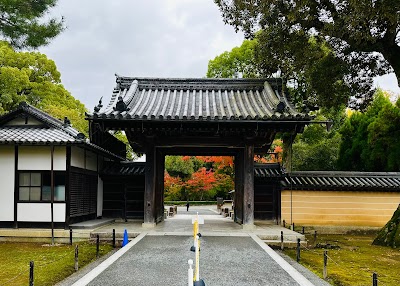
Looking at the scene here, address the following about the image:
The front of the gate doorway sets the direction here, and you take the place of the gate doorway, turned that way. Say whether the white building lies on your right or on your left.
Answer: on your right

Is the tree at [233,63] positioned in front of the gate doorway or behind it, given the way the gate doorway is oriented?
behind

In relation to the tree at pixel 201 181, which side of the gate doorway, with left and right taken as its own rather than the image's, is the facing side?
back

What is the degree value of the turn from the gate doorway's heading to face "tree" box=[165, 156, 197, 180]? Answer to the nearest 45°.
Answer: approximately 180°

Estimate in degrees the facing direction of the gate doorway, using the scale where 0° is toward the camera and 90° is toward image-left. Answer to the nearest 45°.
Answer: approximately 0°

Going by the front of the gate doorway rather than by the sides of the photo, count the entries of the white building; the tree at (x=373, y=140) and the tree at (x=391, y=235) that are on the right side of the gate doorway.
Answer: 1

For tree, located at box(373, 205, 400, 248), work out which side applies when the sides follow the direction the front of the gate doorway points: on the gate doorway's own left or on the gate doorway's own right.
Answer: on the gate doorway's own left

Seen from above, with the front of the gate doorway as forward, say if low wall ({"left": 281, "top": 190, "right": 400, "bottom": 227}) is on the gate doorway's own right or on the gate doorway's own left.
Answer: on the gate doorway's own left

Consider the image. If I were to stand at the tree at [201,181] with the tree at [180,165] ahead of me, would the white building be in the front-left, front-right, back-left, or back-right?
back-left

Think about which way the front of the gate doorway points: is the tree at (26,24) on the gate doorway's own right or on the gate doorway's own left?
on the gate doorway's own right

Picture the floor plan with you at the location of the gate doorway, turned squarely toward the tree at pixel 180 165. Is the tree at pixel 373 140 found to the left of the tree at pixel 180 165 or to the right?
right
